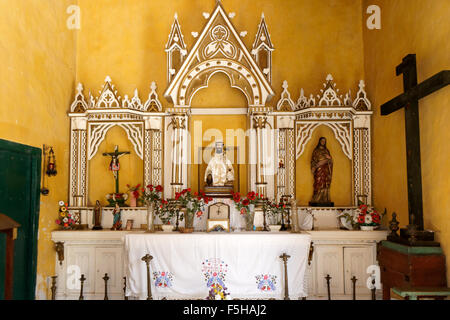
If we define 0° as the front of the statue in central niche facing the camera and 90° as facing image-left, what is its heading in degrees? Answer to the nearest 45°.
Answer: approximately 0°

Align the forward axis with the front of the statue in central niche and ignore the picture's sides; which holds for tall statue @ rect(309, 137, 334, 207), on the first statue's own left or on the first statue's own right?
on the first statue's own left

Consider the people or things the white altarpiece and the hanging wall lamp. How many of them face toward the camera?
1

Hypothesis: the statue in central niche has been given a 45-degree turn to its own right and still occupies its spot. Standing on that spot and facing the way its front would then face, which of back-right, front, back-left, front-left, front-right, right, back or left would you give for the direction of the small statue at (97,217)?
front-right
